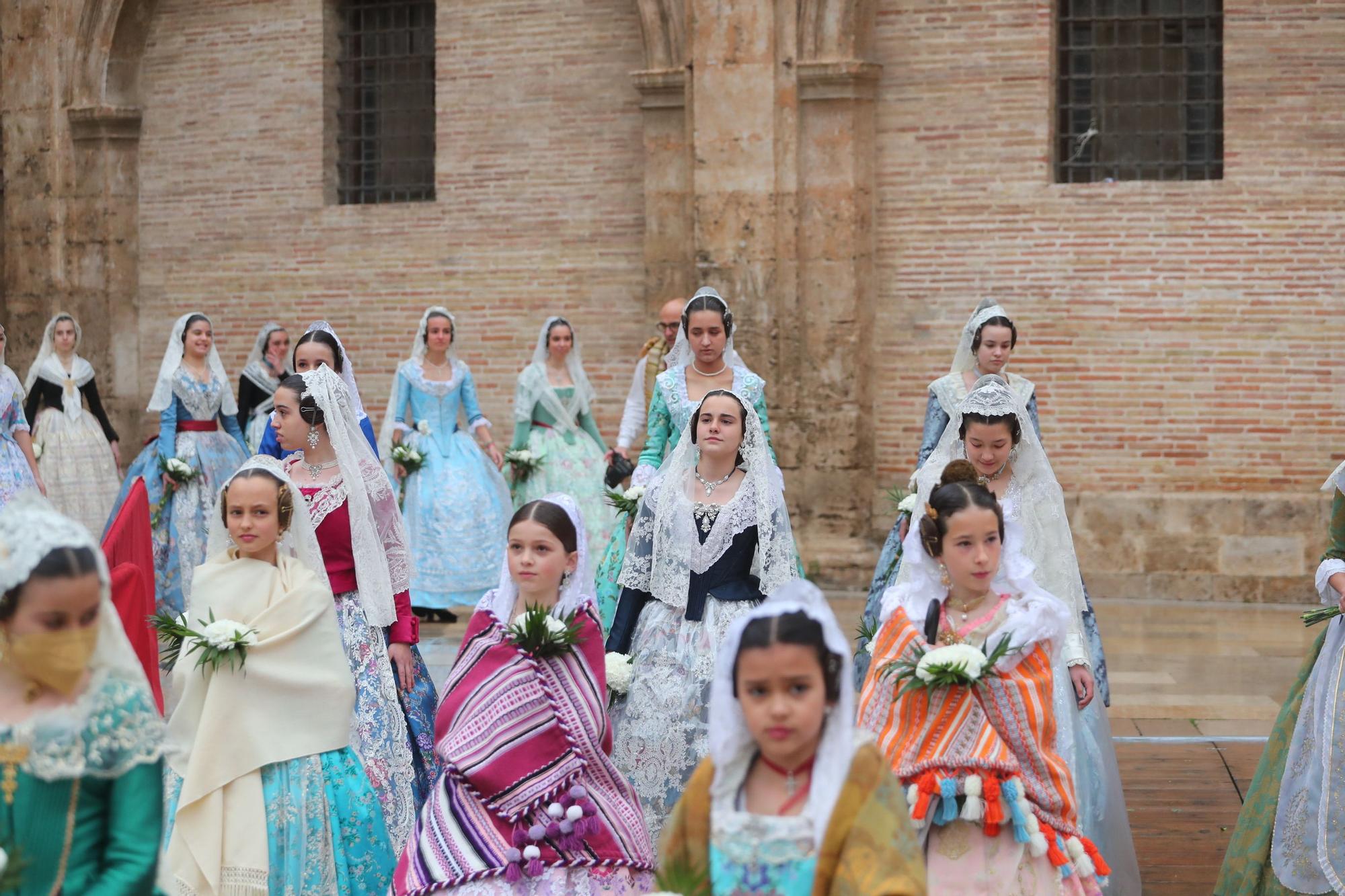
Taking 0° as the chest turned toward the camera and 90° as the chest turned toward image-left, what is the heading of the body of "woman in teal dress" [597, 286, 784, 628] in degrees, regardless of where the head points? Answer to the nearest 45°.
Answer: approximately 0°

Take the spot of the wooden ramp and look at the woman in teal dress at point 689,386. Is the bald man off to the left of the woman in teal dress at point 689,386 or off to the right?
right

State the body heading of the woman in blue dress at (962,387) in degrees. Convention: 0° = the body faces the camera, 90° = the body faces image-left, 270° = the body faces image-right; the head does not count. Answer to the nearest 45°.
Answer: approximately 0°

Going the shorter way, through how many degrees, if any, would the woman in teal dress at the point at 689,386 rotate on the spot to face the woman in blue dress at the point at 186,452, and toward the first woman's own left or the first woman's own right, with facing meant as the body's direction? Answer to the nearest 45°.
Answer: approximately 135° to the first woman's own right

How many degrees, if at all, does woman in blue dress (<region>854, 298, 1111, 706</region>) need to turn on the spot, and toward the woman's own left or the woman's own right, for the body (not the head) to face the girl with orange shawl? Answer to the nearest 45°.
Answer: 0° — they already face them

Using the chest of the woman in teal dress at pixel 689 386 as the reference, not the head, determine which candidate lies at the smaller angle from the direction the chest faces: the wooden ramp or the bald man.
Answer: the wooden ramp

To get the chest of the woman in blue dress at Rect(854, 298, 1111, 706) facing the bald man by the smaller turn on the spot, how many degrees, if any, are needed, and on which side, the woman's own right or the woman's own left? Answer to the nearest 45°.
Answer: approximately 135° to the woman's own right

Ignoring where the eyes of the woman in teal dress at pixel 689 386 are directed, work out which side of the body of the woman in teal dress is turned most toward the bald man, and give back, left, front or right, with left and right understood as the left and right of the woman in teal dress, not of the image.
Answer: back

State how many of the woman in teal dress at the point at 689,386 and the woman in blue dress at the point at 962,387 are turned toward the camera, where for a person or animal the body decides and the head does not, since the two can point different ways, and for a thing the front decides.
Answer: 2

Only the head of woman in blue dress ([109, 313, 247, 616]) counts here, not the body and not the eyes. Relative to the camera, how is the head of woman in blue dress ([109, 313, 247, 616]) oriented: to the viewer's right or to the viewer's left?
to the viewer's right

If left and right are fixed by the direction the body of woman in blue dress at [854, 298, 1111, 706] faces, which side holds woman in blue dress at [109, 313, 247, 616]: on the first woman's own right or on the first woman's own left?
on the first woman's own right
